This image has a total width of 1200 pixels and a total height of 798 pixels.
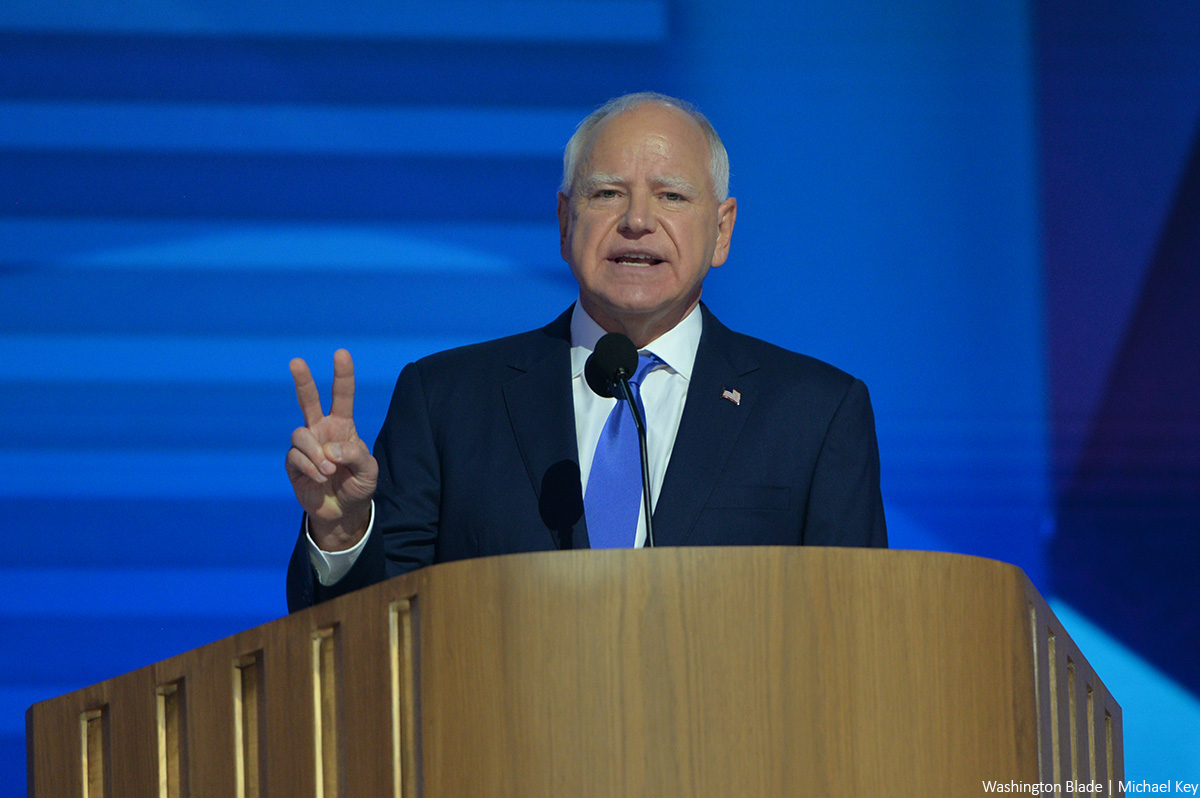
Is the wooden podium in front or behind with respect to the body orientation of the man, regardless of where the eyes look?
in front

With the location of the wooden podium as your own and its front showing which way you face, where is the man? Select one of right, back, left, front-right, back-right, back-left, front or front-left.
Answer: back

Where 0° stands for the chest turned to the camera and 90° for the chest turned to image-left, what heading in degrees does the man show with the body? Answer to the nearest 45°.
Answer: approximately 0°

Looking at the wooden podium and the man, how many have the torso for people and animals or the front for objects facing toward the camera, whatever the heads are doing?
2

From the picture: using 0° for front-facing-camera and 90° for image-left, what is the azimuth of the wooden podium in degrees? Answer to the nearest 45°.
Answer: approximately 0°
